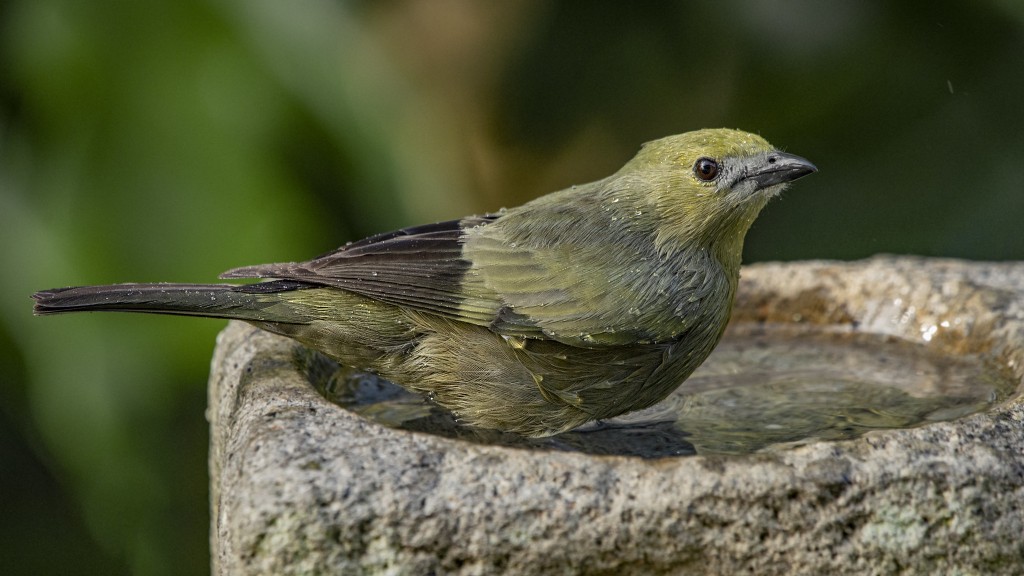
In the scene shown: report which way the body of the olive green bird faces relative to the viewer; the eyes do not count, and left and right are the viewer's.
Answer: facing to the right of the viewer
